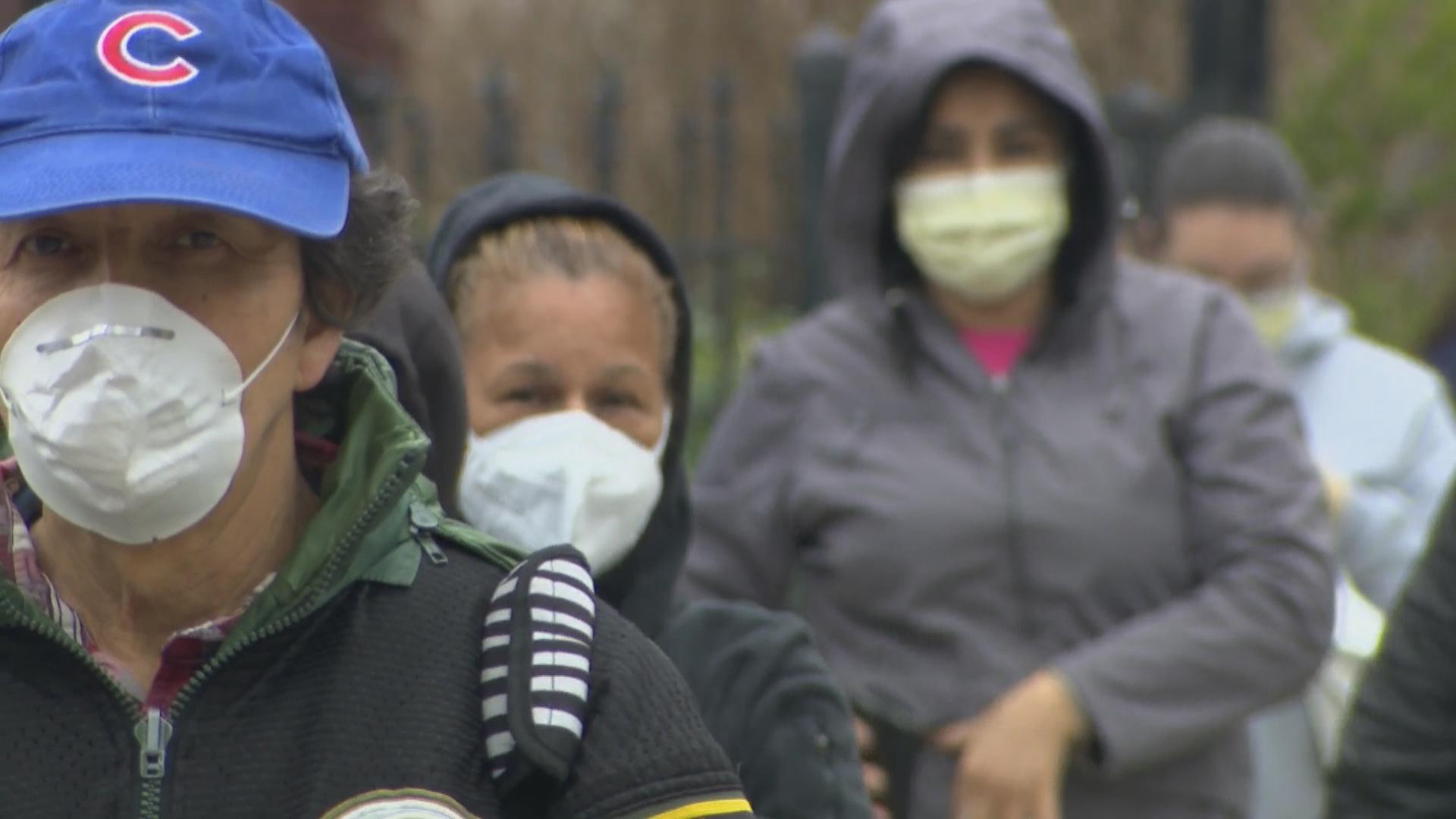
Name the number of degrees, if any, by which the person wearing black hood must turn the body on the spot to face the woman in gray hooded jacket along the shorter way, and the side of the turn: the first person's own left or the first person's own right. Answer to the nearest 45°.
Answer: approximately 135° to the first person's own left

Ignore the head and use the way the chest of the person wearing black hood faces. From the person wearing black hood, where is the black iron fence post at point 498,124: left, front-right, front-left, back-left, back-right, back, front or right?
back

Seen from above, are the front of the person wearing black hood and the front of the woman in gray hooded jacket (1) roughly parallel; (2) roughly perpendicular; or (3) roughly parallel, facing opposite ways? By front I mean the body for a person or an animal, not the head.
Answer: roughly parallel

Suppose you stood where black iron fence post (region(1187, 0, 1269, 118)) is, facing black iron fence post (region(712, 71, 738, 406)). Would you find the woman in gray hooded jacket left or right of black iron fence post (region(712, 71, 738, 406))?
left

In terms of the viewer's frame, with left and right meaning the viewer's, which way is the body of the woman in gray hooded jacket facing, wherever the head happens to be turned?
facing the viewer

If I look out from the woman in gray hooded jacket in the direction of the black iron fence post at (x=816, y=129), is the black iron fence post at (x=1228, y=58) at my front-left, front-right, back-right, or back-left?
front-right

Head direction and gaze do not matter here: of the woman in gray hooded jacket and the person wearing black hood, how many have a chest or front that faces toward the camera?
2

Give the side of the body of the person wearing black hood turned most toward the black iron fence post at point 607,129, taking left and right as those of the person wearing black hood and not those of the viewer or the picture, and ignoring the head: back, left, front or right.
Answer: back

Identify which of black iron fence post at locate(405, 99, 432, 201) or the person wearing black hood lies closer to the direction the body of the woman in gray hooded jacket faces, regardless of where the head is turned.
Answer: the person wearing black hood

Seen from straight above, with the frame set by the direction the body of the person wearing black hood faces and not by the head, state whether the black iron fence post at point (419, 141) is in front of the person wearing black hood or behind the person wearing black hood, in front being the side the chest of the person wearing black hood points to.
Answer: behind
